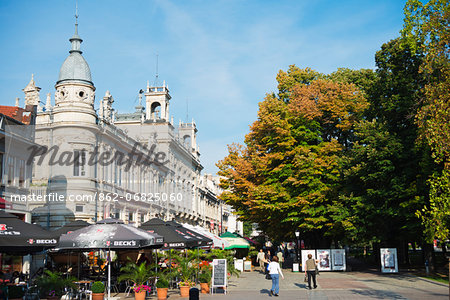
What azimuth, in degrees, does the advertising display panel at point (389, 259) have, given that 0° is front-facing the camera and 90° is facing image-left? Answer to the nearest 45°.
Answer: approximately 0°

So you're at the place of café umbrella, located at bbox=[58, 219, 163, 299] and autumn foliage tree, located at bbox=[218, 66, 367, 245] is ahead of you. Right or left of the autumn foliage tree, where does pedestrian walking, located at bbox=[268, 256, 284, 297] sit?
right

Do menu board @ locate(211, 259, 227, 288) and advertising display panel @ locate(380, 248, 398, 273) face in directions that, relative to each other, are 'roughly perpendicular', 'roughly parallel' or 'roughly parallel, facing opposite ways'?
roughly parallel

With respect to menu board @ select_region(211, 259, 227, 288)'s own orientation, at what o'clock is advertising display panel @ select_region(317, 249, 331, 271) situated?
The advertising display panel is roughly at 7 o'clock from the menu board.

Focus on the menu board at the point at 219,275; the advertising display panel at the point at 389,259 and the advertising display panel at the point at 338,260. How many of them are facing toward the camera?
3

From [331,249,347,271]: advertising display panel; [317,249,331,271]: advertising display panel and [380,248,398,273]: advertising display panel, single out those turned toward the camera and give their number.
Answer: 3

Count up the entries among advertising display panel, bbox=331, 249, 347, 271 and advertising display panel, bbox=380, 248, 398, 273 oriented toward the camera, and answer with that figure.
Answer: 2

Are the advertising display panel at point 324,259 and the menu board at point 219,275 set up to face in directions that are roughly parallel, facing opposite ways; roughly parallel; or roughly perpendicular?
roughly parallel

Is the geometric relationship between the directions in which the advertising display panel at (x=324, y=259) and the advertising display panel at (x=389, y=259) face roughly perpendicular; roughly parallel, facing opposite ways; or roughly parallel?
roughly parallel

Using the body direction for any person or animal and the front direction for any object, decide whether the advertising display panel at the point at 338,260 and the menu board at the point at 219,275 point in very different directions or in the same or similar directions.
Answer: same or similar directions

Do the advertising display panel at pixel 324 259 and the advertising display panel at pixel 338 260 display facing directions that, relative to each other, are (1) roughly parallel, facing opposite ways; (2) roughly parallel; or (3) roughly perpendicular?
roughly parallel

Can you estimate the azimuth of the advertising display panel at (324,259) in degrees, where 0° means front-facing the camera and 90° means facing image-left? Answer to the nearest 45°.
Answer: approximately 0°

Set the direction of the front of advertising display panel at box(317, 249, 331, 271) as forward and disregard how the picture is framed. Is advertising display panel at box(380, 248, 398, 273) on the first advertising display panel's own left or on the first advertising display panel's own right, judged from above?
on the first advertising display panel's own left

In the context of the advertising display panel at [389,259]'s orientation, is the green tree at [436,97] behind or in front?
in front

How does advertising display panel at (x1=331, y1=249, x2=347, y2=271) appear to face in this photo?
toward the camera
